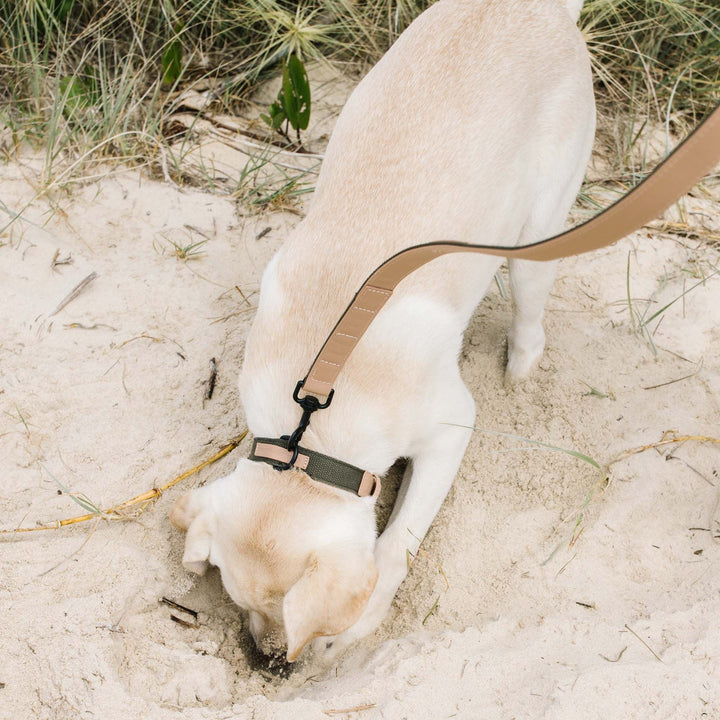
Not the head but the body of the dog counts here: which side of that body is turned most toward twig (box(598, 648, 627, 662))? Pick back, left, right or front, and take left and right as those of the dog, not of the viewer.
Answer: left

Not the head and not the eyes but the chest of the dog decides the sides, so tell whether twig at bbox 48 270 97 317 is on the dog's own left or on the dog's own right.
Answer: on the dog's own right

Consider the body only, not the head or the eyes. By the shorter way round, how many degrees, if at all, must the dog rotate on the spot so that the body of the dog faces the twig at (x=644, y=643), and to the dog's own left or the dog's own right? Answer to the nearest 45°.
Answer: approximately 90° to the dog's own left

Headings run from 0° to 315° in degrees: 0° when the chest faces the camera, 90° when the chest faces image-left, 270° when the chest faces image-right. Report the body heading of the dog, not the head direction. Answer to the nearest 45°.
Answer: approximately 45°

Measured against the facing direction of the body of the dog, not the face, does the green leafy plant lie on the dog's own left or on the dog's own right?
on the dog's own right

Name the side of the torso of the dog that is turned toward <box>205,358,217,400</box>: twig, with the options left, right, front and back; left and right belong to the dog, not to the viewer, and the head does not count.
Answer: right
